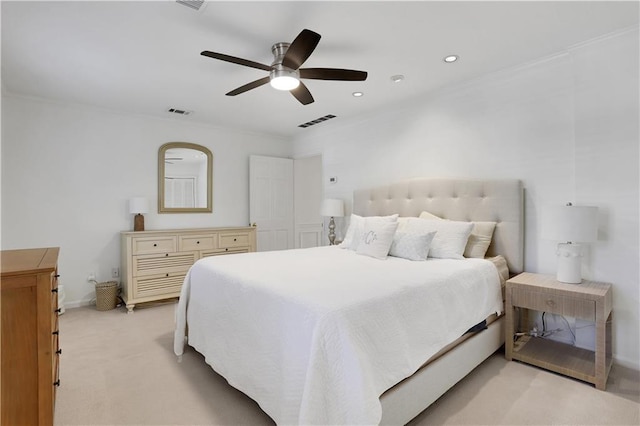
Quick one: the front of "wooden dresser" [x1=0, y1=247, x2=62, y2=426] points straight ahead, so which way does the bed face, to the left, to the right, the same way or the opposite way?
the opposite way

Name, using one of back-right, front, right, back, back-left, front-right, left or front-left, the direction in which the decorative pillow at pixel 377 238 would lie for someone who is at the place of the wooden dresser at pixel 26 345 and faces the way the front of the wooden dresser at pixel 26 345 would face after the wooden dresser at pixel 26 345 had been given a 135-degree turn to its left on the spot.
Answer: back-right

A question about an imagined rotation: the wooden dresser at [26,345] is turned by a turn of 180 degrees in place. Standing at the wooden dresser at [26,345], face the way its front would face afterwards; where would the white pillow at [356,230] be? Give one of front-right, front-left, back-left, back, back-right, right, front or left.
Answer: back

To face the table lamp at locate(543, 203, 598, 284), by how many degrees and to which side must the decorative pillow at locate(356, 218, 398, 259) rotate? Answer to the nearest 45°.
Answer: approximately 135° to its left

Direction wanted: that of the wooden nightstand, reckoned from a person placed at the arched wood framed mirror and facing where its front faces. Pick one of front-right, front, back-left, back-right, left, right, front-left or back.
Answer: front-left

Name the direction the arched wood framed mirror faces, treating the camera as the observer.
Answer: facing the viewer

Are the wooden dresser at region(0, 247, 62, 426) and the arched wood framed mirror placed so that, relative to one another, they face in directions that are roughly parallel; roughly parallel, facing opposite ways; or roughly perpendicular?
roughly perpendicular

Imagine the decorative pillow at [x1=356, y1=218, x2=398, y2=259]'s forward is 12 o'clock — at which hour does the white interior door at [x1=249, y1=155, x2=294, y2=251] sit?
The white interior door is roughly at 3 o'clock from the decorative pillow.

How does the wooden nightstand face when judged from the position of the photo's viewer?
facing the viewer and to the left of the viewer

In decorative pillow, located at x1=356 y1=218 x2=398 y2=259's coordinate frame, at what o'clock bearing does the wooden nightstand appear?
The wooden nightstand is roughly at 8 o'clock from the decorative pillow.

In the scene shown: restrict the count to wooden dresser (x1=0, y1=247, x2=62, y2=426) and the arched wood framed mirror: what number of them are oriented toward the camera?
1

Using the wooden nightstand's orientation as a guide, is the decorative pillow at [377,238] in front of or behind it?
in front

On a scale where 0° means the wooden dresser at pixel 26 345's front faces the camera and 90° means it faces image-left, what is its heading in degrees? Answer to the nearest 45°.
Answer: approximately 270°

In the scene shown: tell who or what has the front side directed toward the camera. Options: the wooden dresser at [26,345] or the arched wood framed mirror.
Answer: the arched wood framed mirror

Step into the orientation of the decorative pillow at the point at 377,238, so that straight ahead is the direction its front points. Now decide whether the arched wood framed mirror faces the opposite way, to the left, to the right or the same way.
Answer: to the left

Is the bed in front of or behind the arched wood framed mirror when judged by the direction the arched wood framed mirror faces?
in front

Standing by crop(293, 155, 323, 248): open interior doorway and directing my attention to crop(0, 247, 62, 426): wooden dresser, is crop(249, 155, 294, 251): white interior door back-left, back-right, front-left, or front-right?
front-right

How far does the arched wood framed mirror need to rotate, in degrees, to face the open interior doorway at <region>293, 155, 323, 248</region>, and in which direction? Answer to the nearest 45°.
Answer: approximately 90° to its left

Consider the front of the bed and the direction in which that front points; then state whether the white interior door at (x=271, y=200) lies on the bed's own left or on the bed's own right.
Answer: on the bed's own right

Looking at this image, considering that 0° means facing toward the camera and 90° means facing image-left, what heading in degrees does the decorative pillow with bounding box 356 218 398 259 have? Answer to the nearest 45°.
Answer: approximately 45°

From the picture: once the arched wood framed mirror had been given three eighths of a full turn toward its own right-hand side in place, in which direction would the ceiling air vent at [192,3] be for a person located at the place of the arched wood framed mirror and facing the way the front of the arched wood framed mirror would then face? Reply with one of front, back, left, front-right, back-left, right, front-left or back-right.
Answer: back-left
